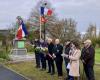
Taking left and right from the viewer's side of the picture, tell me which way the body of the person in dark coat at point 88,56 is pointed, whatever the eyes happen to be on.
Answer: facing the viewer and to the left of the viewer

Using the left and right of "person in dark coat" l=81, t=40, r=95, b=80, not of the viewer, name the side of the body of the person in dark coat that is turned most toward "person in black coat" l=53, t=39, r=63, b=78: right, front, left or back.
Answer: right

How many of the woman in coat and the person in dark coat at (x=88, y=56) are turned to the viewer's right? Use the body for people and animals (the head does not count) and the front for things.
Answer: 0
